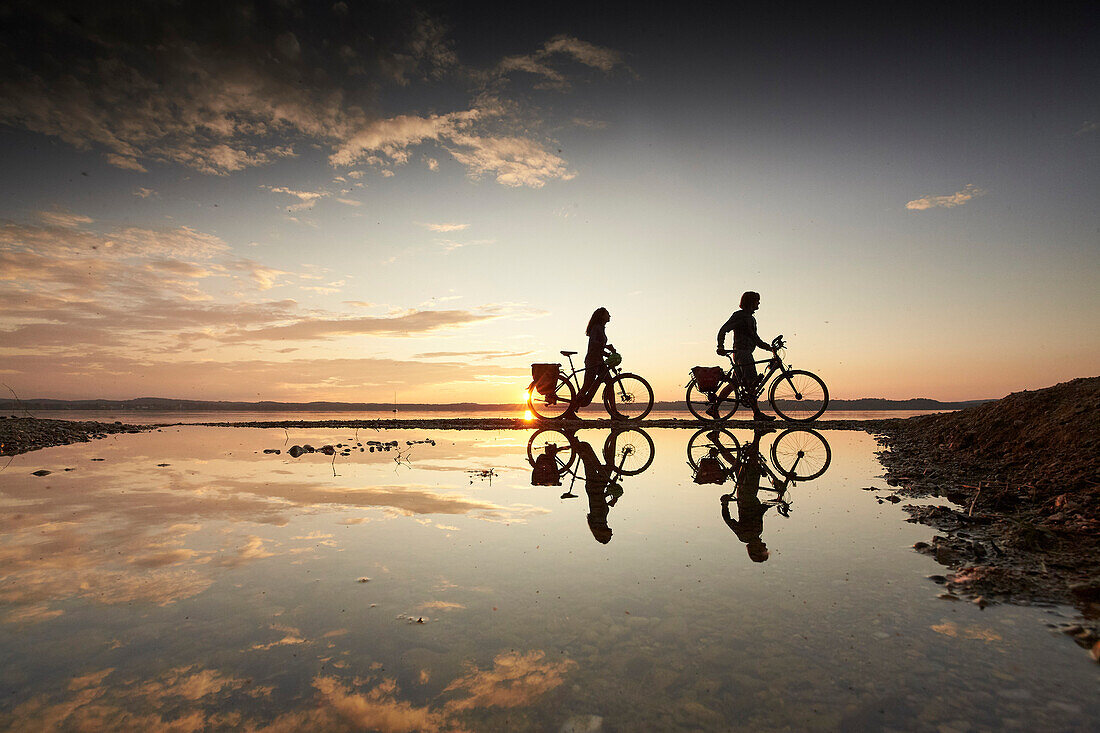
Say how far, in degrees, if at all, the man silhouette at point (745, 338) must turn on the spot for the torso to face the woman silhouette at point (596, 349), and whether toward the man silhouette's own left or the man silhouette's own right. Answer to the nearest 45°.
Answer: approximately 180°

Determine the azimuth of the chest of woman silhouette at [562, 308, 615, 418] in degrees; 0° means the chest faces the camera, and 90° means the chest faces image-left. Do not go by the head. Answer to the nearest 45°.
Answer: approximately 270°

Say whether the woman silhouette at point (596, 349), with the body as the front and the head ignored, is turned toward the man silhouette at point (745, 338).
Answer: yes

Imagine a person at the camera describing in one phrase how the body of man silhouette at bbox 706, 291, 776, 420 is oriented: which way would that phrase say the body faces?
to the viewer's right

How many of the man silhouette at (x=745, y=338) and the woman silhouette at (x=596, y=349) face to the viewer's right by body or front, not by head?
2
